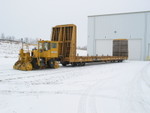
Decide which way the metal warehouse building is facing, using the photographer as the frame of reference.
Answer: facing the viewer and to the left of the viewer

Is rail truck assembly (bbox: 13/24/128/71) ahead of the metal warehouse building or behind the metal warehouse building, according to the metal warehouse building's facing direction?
ahead
